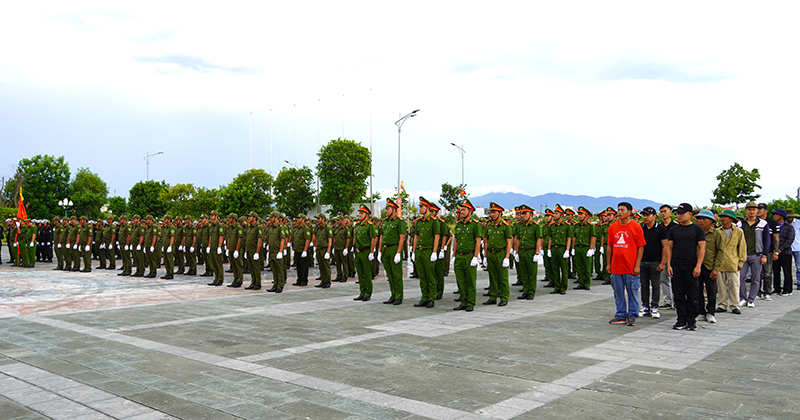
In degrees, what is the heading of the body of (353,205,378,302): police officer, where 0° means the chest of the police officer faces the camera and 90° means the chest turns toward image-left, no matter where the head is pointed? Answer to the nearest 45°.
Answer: approximately 45°

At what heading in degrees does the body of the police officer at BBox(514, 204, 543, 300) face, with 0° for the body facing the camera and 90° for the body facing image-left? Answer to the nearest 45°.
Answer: approximately 45°

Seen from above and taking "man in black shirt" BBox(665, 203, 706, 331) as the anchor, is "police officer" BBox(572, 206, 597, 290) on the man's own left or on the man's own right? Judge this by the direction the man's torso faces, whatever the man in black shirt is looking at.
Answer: on the man's own right

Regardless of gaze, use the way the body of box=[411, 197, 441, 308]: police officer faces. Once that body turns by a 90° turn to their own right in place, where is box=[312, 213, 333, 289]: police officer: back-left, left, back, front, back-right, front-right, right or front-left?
front

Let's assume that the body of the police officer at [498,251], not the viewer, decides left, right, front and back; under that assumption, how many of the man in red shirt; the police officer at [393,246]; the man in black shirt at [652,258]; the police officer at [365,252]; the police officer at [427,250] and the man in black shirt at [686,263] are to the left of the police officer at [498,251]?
3

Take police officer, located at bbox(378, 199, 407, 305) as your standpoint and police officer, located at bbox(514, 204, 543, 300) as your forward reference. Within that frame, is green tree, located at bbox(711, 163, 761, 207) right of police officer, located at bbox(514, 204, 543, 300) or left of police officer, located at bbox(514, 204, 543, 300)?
left

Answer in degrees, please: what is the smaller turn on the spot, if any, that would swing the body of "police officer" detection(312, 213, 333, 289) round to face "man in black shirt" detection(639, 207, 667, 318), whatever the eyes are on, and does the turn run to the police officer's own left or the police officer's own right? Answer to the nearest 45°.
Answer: approximately 90° to the police officer's own left

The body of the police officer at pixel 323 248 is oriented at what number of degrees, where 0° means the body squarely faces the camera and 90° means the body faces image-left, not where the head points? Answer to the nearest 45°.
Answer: approximately 45°

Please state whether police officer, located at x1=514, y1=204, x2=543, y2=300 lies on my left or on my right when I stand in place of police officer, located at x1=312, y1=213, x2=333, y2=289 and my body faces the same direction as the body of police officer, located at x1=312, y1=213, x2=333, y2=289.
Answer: on my left
